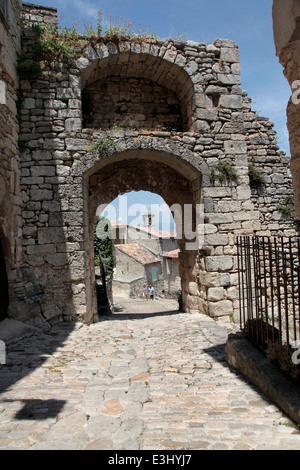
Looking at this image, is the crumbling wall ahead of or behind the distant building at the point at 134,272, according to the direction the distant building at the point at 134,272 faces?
ahead

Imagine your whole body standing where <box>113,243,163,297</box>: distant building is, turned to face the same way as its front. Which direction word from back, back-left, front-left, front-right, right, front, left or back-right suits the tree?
front-right

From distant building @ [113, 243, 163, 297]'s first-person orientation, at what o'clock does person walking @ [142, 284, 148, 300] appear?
The person walking is roughly at 1 o'clock from the distant building.

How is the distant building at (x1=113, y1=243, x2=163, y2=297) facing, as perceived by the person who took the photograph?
facing the viewer and to the right of the viewer

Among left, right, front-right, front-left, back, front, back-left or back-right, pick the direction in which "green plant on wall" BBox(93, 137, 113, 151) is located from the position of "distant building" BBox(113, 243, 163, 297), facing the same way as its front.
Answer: front-right

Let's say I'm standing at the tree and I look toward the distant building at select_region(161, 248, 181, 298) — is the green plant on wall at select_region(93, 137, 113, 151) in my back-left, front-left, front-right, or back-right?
back-right
